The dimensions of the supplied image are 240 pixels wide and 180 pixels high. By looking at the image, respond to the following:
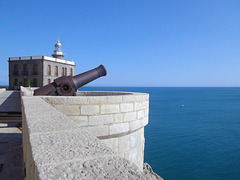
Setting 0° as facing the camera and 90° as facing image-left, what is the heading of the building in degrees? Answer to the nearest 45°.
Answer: approximately 45°

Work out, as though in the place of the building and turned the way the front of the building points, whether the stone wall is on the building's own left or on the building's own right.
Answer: on the building's own left

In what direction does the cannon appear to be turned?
to the viewer's right
